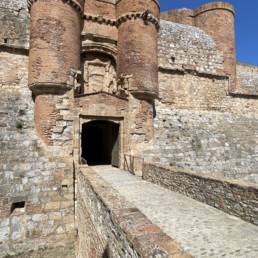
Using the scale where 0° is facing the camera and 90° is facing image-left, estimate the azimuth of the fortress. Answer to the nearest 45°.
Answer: approximately 315°
